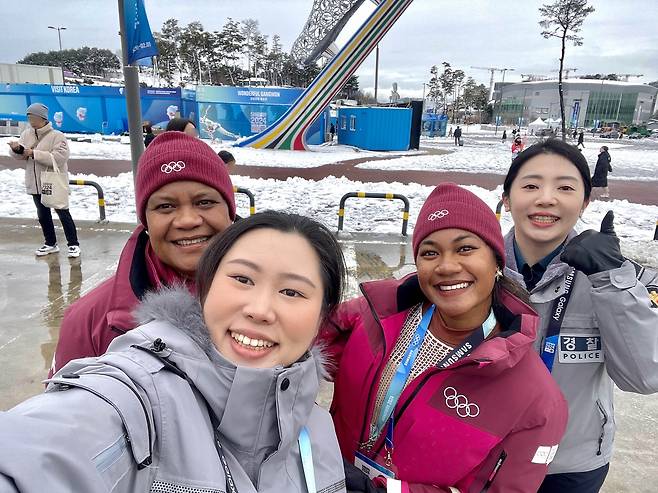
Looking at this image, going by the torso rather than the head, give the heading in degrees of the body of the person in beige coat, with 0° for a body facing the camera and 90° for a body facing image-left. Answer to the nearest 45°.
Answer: approximately 45°

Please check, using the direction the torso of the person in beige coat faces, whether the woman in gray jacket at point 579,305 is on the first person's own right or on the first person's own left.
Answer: on the first person's own left

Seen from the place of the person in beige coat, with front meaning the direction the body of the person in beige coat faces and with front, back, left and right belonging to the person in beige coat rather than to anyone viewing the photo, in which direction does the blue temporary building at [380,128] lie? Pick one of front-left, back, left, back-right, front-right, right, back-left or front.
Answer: back

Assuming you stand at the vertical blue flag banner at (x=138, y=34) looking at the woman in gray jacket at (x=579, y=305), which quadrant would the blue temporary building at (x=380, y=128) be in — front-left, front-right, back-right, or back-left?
back-left

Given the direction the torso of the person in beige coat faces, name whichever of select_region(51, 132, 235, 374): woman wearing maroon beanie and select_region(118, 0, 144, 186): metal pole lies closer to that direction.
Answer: the woman wearing maroon beanie

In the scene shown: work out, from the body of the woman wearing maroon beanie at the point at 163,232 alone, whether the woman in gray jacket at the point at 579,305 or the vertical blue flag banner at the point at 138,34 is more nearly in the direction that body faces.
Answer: the woman in gray jacket
